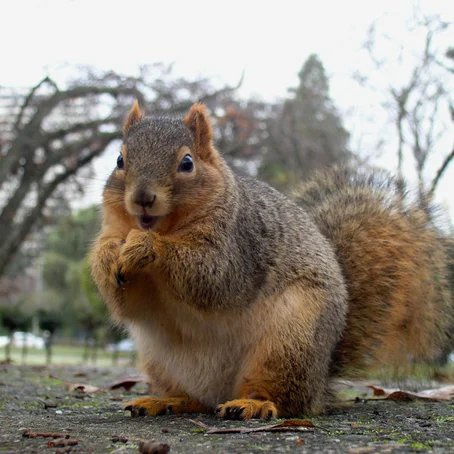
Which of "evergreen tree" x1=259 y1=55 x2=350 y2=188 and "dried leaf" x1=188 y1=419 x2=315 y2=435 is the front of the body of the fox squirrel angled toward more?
the dried leaf

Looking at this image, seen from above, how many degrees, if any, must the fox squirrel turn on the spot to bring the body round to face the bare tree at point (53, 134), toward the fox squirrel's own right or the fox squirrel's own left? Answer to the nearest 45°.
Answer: approximately 90° to the fox squirrel's own right

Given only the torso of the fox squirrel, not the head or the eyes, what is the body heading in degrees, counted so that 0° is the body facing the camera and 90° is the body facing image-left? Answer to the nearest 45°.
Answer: approximately 45°

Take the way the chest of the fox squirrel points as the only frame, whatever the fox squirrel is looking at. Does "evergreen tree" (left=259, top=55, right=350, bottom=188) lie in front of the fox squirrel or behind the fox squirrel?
behind

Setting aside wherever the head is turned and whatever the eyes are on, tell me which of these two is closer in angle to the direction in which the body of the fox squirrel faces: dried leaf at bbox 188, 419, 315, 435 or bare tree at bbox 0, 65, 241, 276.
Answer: the dried leaf
